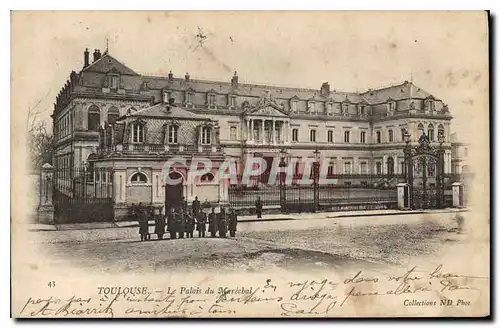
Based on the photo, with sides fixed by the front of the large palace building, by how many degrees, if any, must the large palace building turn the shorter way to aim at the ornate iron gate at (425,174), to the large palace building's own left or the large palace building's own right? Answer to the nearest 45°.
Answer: approximately 45° to the large palace building's own left

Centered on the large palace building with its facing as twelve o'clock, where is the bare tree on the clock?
The bare tree is roughly at 4 o'clock from the large palace building.

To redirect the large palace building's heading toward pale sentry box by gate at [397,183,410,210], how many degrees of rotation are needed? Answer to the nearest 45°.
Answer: approximately 45° to its left

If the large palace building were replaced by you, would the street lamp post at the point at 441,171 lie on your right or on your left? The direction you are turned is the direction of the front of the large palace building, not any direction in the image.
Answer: on your left

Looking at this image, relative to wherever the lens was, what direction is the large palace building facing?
facing the viewer and to the right of the viewer
